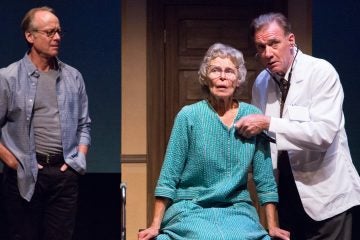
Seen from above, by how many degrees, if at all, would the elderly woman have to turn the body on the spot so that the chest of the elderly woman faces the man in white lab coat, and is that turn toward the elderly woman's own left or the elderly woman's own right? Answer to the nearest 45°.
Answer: approximately 90° to the elderly woman's own left

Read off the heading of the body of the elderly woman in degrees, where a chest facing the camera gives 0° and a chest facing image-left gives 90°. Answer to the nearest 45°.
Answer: approximately 0°

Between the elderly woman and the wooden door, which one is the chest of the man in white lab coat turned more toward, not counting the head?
the elderly woman

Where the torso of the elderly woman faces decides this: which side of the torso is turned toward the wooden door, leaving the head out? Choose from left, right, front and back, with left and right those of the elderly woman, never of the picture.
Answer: back

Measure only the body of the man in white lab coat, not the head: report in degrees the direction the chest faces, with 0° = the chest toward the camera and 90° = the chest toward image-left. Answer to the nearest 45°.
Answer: approximately 45°
